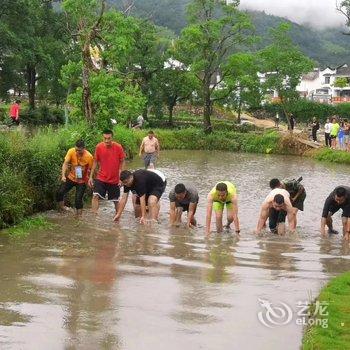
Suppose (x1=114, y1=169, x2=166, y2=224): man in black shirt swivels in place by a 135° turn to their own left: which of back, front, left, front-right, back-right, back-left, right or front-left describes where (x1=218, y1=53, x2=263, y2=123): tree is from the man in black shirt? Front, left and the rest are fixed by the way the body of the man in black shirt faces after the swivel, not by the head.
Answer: left

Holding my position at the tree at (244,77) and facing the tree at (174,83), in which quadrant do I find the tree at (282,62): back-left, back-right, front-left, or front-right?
back-right

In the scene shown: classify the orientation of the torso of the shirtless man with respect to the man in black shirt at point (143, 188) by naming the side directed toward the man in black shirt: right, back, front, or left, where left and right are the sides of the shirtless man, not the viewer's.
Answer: right

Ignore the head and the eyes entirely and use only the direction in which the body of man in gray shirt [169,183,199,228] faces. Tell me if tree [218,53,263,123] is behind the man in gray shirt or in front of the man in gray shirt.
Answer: behind

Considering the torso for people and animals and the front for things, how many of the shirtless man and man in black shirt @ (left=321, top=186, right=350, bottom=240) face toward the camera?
2

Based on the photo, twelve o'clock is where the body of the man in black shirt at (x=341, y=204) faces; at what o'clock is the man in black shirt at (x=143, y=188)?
the man in black shirt at (x=143, y=188) is roughly at 3 o'clock from the man in black shirt at (x=341, y=204).

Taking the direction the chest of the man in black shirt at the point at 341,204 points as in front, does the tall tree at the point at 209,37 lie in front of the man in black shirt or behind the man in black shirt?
behind

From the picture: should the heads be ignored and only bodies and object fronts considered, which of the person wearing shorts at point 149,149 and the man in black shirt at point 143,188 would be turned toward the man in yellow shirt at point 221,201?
the person wearing shorts

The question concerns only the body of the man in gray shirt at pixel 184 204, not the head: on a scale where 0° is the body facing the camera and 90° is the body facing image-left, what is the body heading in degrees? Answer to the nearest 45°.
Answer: approximately 0°

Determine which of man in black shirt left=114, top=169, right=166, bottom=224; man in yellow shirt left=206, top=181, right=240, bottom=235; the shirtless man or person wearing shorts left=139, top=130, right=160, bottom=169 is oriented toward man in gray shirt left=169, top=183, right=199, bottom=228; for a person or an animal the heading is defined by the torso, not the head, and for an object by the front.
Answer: the person wearing shorts
